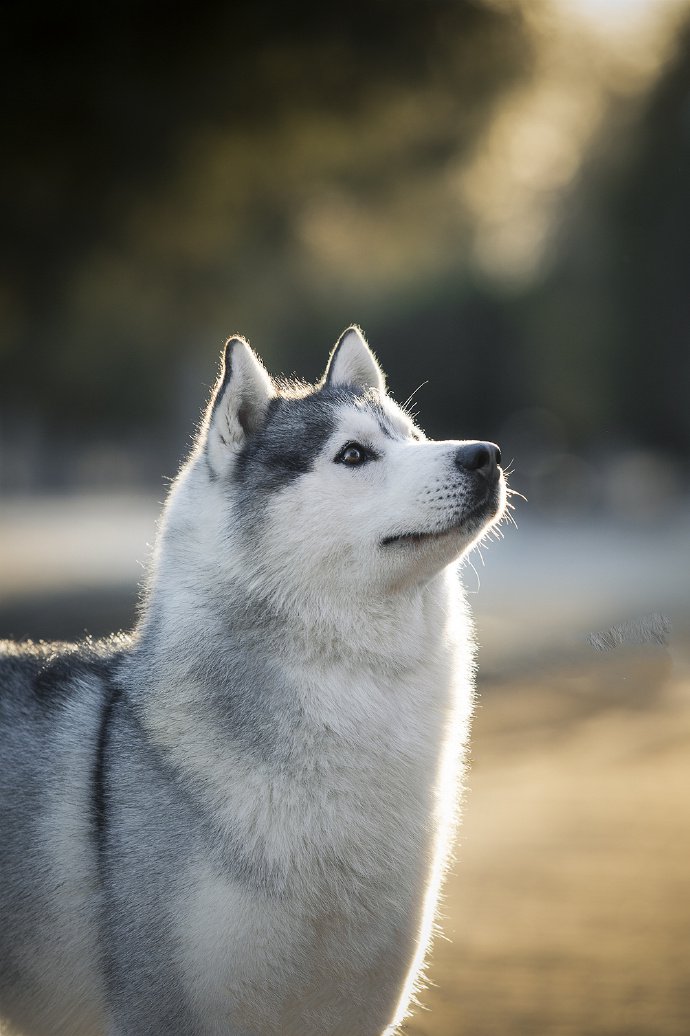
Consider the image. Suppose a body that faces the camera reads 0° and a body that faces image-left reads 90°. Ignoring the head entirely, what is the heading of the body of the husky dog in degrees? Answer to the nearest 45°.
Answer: approximately 315°
